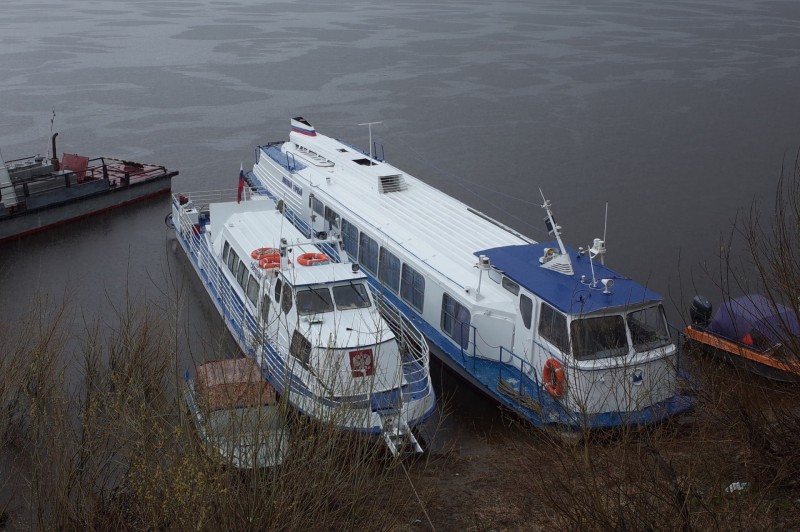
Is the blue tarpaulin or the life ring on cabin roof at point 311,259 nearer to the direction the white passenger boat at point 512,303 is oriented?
the blue tarpaulin

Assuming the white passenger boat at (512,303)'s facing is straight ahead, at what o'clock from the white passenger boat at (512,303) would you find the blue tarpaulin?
The blue tarpaulin is roughly at 10 o'clock from the white passenger boat.

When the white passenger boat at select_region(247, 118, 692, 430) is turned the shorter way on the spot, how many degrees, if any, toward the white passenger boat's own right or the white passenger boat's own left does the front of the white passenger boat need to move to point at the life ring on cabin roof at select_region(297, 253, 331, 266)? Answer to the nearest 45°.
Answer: approximately 135° to the white passenger boat's own right

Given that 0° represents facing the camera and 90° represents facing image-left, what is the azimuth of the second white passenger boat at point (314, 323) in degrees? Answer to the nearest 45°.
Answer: approximately 315°

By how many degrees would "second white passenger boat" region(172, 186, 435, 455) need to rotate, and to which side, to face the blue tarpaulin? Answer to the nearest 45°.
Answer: approximately 45° to its left
